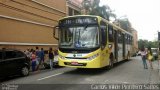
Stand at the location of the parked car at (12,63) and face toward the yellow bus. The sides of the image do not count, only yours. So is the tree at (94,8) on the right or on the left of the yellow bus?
left

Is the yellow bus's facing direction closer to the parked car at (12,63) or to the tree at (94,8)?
the parked car

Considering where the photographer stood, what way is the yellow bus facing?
facing the viewer and to the left of the viewer

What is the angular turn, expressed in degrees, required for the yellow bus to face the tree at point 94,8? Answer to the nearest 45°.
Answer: approximately 135° to its right

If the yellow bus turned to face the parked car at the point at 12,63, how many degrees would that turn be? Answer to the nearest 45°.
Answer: approximately 45° to its right
